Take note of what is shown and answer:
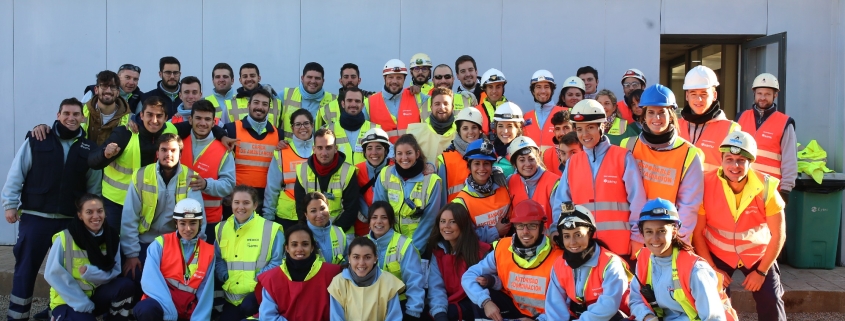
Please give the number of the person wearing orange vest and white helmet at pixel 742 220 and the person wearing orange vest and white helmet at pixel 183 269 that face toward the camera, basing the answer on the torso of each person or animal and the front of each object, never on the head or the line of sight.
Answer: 2

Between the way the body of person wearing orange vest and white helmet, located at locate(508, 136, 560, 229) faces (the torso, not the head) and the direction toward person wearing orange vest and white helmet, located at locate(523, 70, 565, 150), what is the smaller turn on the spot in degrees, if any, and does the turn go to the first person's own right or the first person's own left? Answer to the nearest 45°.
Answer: approximately 180°

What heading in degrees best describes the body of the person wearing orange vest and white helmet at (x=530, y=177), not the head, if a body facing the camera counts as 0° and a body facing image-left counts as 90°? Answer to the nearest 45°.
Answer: approximately 0°

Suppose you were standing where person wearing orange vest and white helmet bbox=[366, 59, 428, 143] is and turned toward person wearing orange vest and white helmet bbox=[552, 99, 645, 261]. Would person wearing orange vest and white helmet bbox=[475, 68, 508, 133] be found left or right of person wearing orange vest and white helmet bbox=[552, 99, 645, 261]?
left
